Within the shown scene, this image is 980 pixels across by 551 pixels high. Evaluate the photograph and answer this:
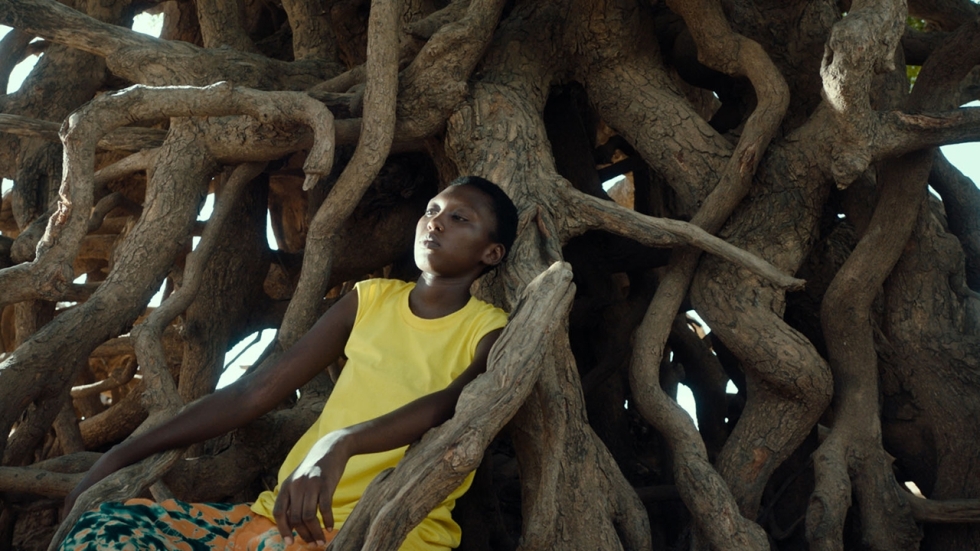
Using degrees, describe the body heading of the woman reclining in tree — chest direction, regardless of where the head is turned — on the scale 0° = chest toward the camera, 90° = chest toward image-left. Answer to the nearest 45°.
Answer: approximately 45°
